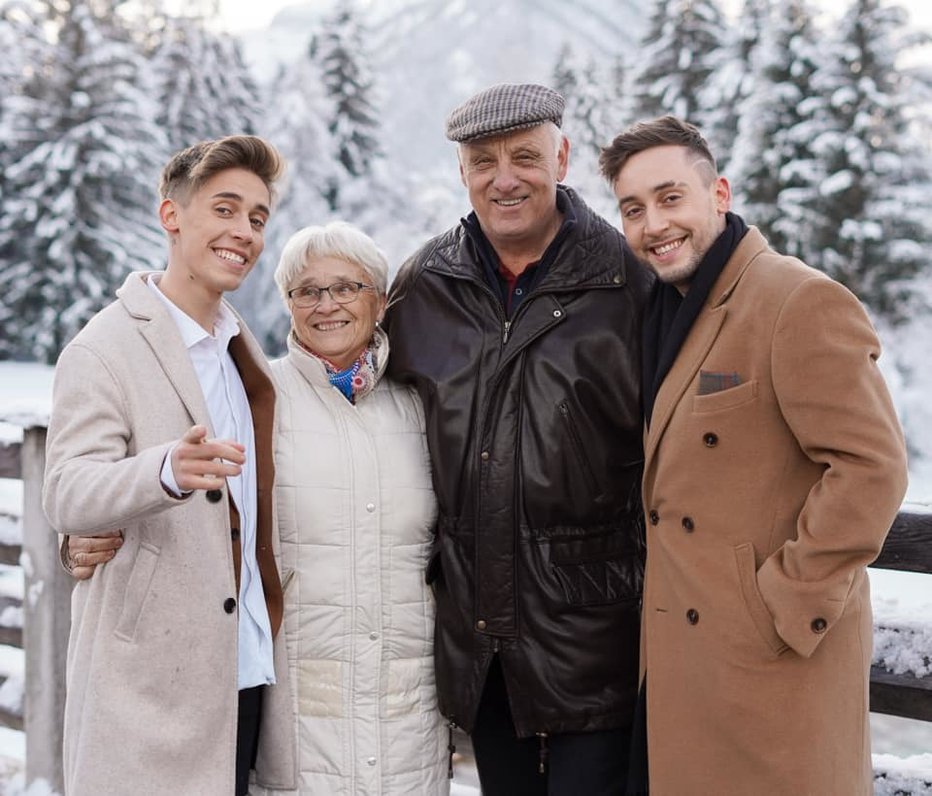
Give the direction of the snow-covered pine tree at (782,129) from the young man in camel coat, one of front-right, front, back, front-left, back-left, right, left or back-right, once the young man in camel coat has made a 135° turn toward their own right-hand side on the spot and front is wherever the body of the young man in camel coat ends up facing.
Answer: front

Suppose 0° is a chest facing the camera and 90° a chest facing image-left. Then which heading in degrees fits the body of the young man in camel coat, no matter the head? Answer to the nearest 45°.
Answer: approximately 45°

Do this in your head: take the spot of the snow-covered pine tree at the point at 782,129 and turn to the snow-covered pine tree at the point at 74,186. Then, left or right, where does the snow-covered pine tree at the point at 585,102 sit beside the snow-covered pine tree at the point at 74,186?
right

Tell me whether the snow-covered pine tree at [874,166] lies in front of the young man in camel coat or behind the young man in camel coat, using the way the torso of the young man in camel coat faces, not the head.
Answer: behind

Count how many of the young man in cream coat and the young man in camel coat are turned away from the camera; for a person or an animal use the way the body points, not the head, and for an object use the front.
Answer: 0

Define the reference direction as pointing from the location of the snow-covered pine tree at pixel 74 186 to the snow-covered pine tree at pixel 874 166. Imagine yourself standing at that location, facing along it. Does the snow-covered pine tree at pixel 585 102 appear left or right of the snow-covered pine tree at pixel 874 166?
left

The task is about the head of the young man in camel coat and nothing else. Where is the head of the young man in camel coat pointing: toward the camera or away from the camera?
toward the camera

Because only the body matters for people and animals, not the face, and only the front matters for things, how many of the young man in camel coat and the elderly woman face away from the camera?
0

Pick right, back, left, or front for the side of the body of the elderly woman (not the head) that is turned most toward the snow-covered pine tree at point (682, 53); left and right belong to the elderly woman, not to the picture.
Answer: back

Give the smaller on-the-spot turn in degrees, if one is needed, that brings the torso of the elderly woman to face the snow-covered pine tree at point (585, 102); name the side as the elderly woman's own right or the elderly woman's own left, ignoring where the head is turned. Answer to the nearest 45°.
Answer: approximately 180°

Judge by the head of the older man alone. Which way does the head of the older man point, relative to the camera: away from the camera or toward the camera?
toward the camera

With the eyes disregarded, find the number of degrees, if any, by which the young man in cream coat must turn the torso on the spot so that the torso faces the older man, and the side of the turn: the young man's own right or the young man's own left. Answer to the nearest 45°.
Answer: approximately 45° to the young man's own left

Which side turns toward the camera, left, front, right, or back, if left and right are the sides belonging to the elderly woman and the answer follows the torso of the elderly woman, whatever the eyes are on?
front

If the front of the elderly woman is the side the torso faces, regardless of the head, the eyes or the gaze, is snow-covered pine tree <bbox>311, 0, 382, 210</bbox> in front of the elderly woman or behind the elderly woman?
behind

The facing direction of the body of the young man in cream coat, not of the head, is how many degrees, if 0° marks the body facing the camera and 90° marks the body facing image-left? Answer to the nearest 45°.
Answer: approximately 315°
